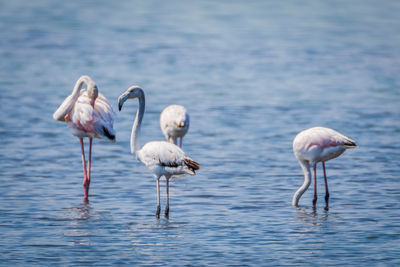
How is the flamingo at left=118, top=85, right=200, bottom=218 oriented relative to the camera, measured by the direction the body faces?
to the viewer's left

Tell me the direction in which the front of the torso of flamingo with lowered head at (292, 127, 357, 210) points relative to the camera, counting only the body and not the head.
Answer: to the viewer's left

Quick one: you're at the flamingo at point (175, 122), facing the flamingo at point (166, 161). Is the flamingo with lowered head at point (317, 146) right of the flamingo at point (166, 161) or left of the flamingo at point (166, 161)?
left

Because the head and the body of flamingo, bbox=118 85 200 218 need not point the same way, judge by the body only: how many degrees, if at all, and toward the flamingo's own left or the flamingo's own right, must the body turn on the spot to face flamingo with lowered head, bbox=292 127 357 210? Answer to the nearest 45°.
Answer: approximately 180°

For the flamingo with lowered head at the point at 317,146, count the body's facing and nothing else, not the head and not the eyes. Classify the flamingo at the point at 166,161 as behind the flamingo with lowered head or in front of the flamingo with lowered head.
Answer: in front

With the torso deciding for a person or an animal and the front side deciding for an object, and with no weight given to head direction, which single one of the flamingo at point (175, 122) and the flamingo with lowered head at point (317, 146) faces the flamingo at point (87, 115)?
the flamingo with lowered head

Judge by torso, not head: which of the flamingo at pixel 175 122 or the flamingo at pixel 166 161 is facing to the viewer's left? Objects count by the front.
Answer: the flamingo at pixel 166 161

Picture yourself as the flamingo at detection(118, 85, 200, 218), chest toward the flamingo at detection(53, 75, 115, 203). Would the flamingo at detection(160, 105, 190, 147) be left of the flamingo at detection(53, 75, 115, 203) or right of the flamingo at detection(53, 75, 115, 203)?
right

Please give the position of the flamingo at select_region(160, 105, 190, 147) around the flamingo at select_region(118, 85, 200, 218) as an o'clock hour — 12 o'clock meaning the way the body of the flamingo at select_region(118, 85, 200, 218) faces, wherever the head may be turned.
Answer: the flamingo at select_region(160, 105, 190, 147) is roughly at 3 o'clock from the flamingo at select_region(118, 85, 200, 218).
